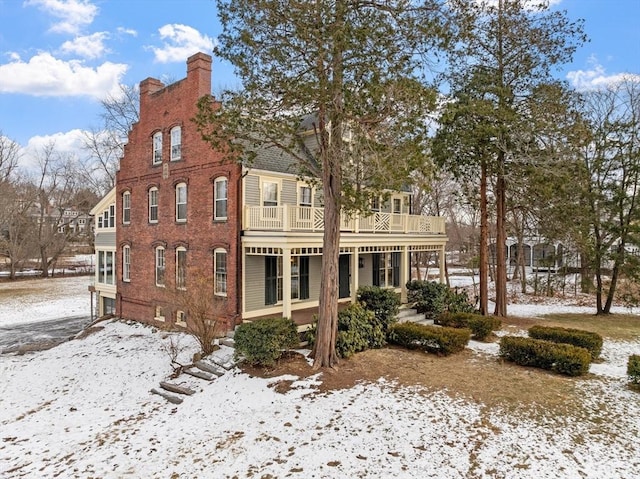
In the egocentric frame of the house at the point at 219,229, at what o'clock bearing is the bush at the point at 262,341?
The bush is roughly at 1 o'clock from the house.

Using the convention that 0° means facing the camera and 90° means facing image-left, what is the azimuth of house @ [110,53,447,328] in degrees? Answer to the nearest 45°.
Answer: approximately 315°

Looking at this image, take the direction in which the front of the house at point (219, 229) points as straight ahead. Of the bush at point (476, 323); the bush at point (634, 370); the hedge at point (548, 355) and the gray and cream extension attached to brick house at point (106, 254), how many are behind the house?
1

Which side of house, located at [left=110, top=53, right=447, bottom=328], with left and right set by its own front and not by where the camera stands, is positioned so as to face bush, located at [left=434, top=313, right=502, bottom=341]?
front

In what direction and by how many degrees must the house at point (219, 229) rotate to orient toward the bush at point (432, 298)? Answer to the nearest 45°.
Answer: approximately 45° to its left

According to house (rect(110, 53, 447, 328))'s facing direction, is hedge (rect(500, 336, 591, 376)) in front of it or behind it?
in front

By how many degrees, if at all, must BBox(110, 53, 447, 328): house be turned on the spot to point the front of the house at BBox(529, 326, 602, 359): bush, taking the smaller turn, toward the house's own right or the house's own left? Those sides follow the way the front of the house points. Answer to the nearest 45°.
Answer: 0° — it already faces it

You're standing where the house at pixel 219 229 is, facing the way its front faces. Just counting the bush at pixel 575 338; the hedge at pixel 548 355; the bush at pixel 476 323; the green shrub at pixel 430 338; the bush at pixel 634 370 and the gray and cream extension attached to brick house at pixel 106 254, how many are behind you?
1

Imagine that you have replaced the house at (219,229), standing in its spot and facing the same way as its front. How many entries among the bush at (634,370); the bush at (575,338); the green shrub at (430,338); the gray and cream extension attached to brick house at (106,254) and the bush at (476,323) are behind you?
1

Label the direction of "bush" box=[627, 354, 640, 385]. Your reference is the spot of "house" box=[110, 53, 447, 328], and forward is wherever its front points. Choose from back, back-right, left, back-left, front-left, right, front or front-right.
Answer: front

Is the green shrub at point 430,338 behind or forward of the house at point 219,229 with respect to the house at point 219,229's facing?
forward
